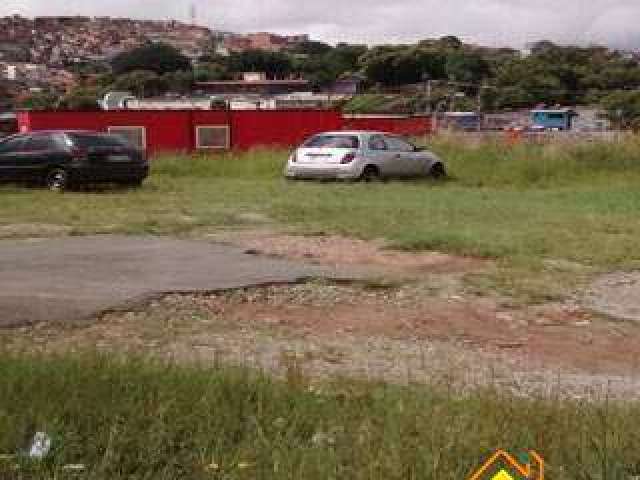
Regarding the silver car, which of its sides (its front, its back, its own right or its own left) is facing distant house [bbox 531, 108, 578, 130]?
front

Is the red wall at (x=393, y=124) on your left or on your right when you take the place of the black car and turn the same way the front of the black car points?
on your right

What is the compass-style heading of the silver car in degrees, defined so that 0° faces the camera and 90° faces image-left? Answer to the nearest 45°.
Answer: approximately 225°

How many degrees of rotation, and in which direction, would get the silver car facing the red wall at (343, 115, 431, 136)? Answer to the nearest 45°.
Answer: approximately 45° to its left

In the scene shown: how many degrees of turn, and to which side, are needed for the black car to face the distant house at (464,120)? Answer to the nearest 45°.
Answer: approximately 90° to its right

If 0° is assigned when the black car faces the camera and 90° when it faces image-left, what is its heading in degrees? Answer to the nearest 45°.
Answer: approximately 135°

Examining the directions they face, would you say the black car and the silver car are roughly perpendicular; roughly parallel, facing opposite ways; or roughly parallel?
roughly perpendicular

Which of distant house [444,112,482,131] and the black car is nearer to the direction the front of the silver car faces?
the distant house

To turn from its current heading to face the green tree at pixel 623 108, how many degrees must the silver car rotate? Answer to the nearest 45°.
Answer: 0° — it already faces it

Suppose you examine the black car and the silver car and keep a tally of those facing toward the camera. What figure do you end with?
0
